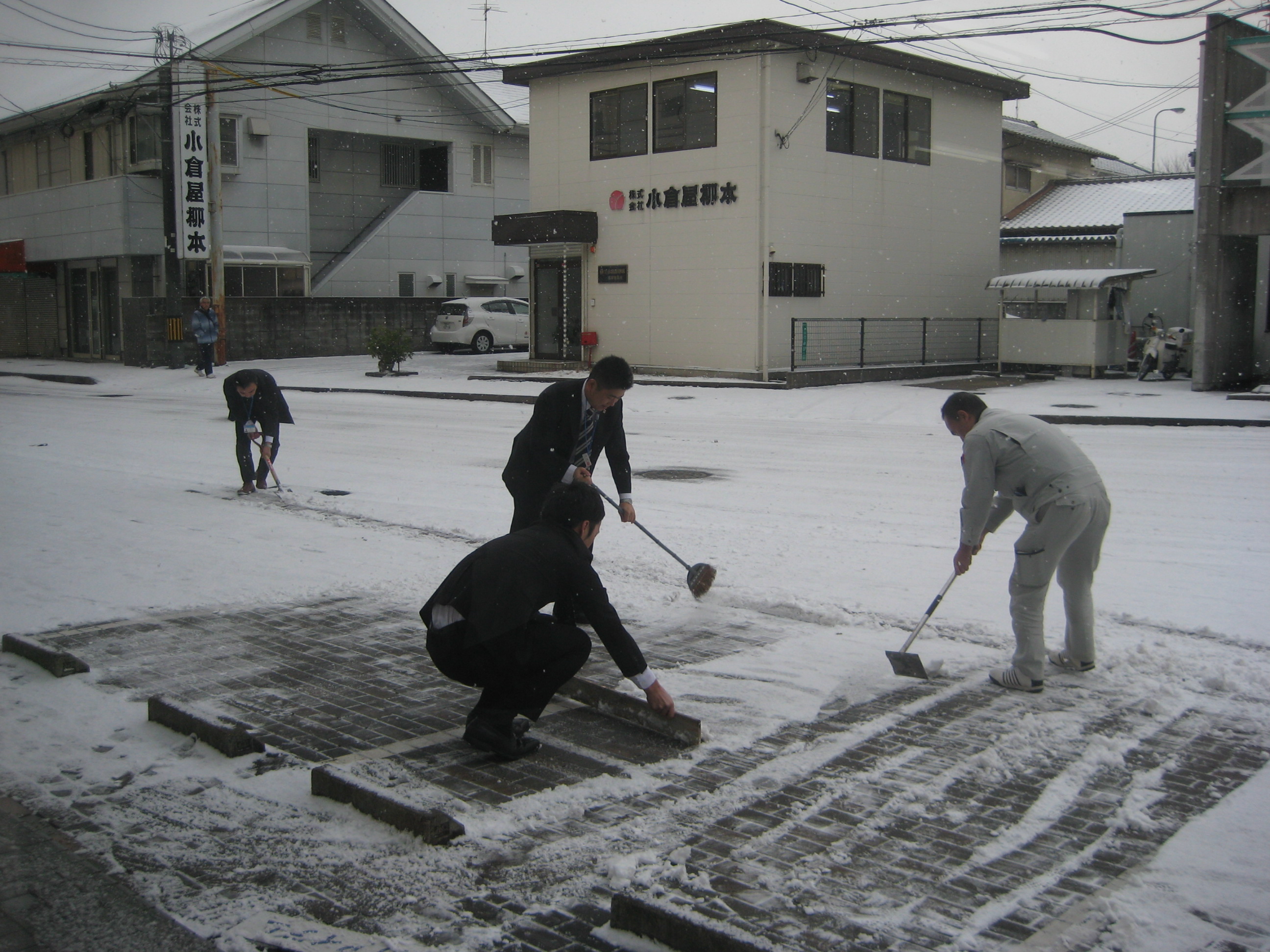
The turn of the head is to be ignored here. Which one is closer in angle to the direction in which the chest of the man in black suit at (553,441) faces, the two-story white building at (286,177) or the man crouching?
the man crouching

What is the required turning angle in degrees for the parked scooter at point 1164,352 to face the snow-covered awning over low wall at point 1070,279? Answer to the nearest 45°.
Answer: approximately 45° to its right

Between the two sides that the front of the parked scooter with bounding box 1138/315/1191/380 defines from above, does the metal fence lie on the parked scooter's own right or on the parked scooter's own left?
on the parked scooter's own right

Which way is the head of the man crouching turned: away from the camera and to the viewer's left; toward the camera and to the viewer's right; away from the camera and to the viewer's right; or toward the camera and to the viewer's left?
away from the camera and to the viewer's right

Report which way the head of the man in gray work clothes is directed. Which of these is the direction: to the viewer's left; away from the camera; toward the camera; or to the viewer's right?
to the viewer's left

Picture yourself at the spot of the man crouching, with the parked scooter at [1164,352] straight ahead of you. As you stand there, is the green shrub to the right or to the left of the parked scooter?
left

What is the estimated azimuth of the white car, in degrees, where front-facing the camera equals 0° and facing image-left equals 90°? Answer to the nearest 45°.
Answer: approximately 225°

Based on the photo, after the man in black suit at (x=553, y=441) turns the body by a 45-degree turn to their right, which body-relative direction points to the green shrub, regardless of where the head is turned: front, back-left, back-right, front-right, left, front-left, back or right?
back
